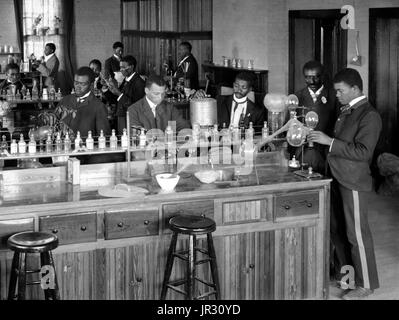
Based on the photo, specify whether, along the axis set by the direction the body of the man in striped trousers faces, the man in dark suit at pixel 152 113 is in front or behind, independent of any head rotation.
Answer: in front

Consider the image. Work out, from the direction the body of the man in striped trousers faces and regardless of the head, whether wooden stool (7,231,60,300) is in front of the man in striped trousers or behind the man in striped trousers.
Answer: in front

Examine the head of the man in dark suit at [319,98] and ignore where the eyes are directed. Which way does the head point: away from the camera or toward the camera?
toward the camera

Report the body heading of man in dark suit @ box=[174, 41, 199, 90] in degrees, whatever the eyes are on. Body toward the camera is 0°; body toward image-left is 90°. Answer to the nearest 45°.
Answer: approximately 45°

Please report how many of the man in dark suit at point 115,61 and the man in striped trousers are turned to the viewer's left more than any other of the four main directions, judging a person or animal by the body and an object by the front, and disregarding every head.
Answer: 1

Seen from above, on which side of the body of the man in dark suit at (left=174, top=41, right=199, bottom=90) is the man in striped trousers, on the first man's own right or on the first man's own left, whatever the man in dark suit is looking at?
on the first man's own left

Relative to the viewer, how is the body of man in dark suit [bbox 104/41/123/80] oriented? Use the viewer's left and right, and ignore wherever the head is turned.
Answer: facing the viewer and to the right of the viewer

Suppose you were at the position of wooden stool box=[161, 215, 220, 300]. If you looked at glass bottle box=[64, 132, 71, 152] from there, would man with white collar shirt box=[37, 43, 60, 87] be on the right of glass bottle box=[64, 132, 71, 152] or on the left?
right

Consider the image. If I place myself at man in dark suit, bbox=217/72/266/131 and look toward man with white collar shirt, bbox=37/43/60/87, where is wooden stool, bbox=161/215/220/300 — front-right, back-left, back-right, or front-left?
back-left

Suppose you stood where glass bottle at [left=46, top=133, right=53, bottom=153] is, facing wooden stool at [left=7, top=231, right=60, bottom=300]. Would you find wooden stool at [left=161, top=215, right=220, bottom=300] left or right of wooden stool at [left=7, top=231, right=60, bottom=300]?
left

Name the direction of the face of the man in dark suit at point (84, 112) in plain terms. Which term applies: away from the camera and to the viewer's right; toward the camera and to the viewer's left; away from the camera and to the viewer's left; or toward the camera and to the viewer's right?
toward the camera and to the viewer's left

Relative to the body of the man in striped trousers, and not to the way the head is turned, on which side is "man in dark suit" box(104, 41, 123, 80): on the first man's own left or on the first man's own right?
on the first man's own right

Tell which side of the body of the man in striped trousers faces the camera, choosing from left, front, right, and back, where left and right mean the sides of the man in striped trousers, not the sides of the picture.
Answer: left

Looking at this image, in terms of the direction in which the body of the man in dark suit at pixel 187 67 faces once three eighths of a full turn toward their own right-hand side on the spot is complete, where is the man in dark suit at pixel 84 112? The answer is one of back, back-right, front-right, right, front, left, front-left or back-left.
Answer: back
